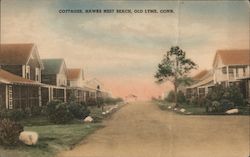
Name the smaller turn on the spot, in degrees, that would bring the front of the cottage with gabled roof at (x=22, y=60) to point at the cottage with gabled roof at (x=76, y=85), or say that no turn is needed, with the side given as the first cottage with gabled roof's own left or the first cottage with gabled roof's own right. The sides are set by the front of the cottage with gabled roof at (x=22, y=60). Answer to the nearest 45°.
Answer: approximately 45° to the first cottage with gabled roof's own left

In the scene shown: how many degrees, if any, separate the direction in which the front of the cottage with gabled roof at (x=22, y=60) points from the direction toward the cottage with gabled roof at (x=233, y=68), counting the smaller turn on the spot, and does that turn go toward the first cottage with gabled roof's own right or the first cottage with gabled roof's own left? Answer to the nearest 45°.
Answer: approximately 45° to the first cottage with gabled roof's own left

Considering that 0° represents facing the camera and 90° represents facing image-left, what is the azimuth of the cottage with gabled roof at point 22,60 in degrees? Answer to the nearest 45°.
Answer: approximately 315°

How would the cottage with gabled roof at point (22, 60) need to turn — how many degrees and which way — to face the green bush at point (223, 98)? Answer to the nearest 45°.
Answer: approximately 45° to its left
